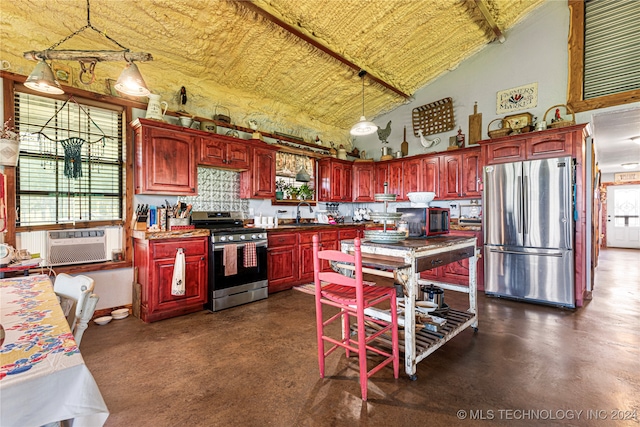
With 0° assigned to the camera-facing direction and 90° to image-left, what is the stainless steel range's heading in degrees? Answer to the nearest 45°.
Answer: approximately 315°

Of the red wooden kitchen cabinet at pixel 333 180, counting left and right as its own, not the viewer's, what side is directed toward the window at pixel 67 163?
right

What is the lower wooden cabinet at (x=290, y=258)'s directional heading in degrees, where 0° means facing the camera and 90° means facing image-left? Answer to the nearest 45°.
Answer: approximately 315°

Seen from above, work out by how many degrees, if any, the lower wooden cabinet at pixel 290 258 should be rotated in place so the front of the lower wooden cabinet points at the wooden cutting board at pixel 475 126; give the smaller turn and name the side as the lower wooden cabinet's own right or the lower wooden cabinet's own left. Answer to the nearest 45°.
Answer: approximately 45° to the lower wooden cabinet's own left

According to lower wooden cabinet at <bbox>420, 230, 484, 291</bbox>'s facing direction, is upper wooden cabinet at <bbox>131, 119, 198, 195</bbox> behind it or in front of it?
in front

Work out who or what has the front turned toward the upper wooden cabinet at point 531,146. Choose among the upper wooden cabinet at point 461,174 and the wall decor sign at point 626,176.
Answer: the wall decor sign

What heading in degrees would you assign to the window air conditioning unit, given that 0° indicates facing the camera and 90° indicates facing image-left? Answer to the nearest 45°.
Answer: approximately 0°

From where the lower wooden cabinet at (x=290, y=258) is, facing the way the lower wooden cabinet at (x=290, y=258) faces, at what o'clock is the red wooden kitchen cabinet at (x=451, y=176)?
The red wooden kitchen cabinet is roughly at 10 o'clock from the lower wooden cabinet.

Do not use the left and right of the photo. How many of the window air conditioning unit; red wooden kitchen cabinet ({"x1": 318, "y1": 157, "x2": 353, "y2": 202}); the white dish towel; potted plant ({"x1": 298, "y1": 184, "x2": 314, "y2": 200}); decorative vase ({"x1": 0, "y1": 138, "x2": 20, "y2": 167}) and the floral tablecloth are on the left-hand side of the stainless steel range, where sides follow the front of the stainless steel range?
2
